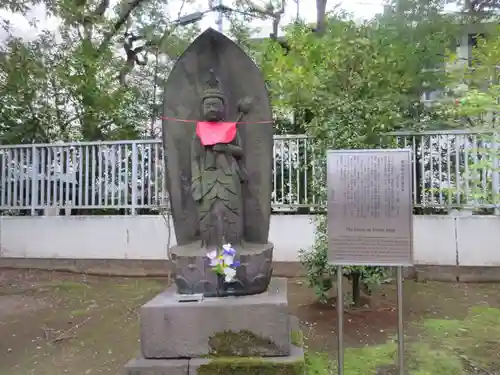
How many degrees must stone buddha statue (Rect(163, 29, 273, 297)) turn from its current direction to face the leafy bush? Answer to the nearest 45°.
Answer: approximately 135° to its left

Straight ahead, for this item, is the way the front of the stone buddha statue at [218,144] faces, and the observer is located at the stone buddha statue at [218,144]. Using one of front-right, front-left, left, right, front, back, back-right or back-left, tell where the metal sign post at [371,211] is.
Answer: front-left

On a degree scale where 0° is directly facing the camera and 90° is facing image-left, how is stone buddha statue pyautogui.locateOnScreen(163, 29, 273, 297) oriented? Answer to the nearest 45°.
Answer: approximately 0°

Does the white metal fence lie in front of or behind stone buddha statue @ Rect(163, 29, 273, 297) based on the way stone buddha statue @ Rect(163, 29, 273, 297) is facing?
behind
